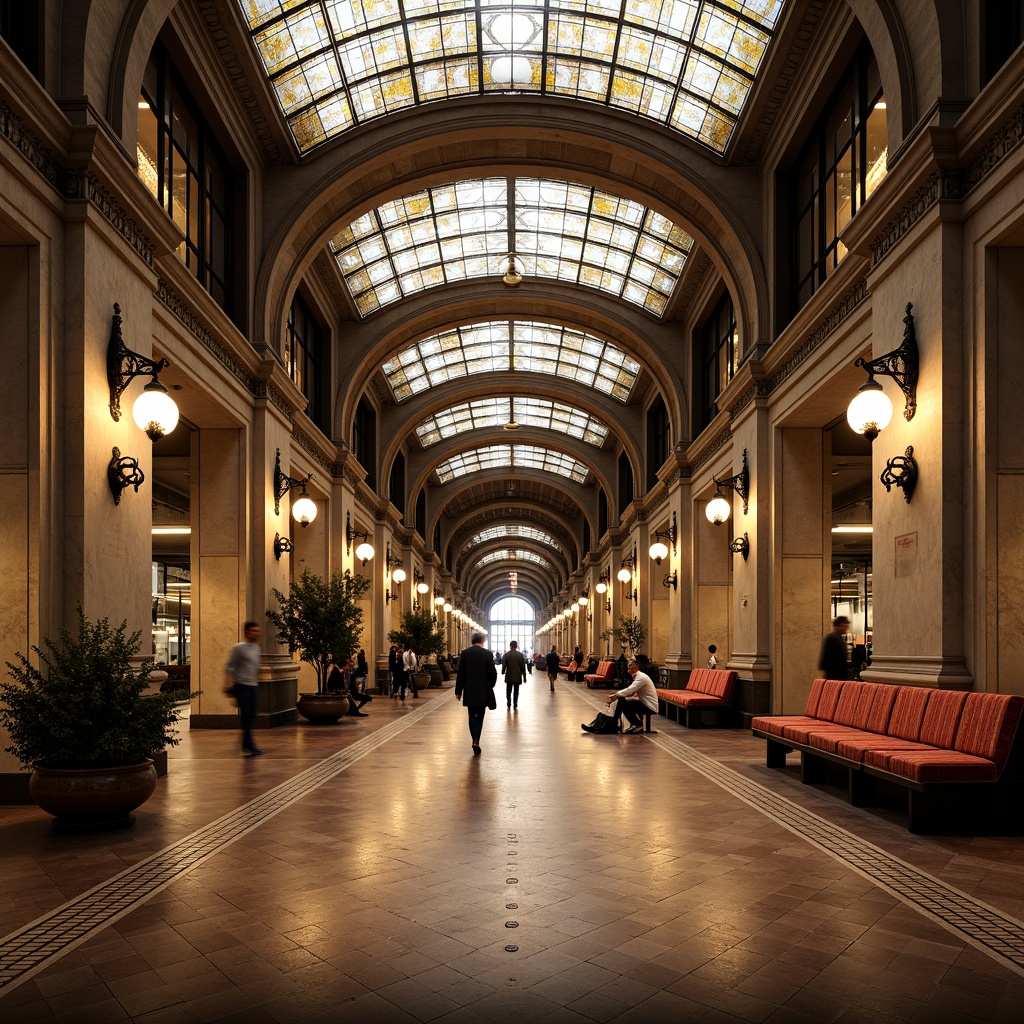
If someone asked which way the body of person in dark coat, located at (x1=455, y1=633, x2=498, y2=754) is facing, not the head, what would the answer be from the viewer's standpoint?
away from the camera

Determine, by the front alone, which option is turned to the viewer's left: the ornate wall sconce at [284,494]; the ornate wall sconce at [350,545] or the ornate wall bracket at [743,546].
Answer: the ornate wall bracket at [743,546]

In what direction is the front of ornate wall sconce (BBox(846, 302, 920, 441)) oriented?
to the viewer's left

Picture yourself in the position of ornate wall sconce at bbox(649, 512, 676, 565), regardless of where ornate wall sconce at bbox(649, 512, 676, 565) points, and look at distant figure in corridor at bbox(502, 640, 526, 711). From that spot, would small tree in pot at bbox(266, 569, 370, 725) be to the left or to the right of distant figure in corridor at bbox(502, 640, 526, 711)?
left

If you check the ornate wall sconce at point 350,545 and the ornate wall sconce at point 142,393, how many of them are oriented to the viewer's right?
2

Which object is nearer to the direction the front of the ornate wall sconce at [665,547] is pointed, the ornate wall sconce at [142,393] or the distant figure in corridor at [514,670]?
the distant figure in corridor

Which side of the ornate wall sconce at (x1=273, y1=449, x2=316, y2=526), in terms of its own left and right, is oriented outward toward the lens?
right

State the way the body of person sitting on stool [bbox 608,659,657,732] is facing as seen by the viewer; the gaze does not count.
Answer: to the viewer's left

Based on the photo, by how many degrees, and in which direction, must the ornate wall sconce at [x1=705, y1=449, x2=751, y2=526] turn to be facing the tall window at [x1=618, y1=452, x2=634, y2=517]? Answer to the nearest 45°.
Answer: approximately 90° to its right

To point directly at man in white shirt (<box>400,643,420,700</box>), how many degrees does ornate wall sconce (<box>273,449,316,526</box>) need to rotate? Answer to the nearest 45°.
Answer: approximately 90° to its left

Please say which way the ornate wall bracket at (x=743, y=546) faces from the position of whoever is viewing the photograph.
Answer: facing to the left of the viewer

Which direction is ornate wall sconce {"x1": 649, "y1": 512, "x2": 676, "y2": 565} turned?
to the viewer's left

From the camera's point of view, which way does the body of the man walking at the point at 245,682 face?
to the viewer's right

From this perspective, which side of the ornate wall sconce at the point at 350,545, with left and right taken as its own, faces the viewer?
right

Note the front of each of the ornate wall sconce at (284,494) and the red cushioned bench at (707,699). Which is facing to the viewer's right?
the ornate wall sconce
